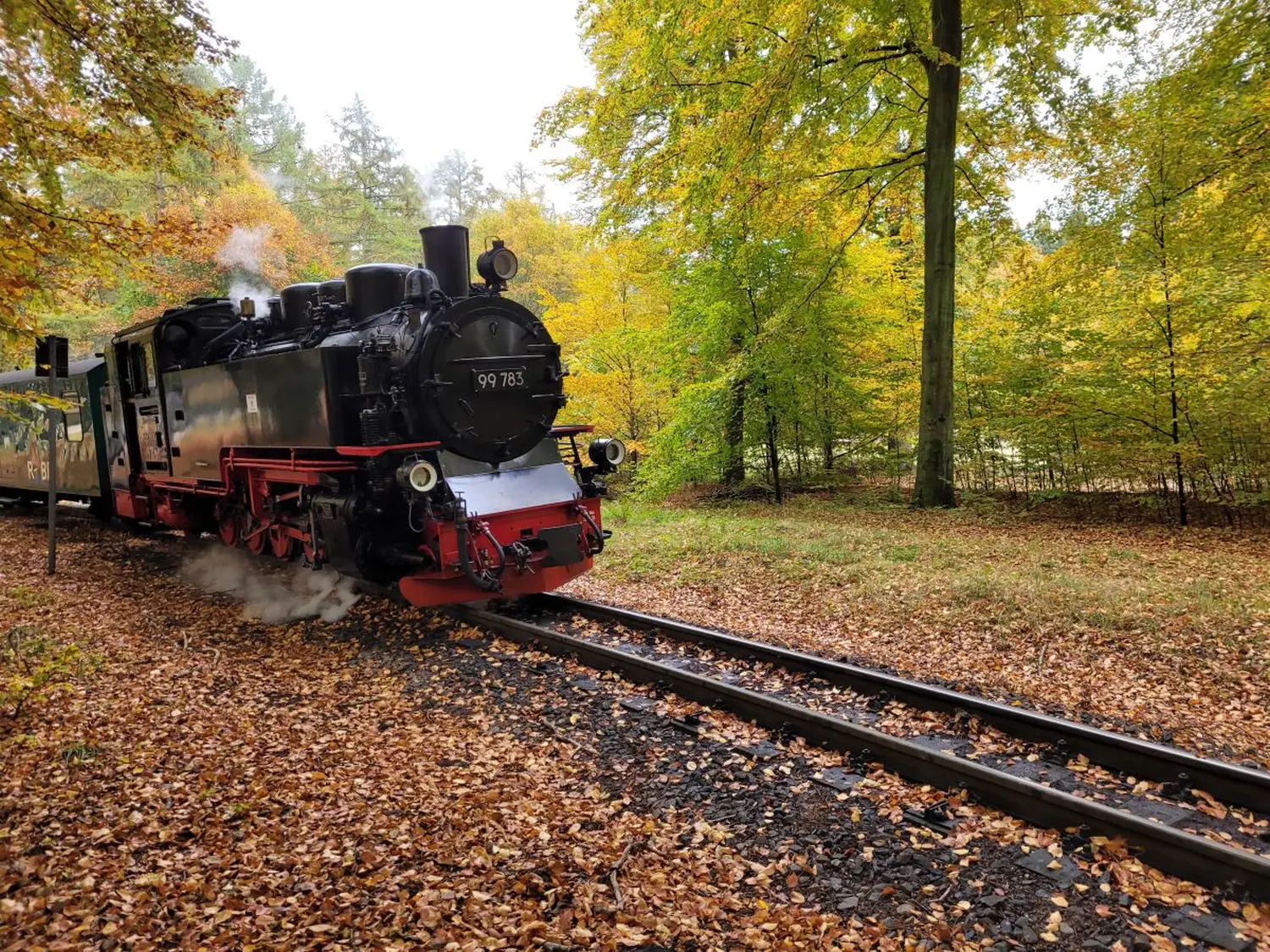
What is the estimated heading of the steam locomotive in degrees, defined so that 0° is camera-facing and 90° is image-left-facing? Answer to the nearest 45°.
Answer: approximately 315°

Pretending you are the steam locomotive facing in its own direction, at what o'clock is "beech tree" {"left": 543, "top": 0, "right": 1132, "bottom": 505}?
The beech tree is roughly at 10 o'clock from the steam locomotive.

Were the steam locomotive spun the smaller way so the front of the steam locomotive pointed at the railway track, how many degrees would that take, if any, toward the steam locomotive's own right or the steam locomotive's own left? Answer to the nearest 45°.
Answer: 0° — it already faces it
